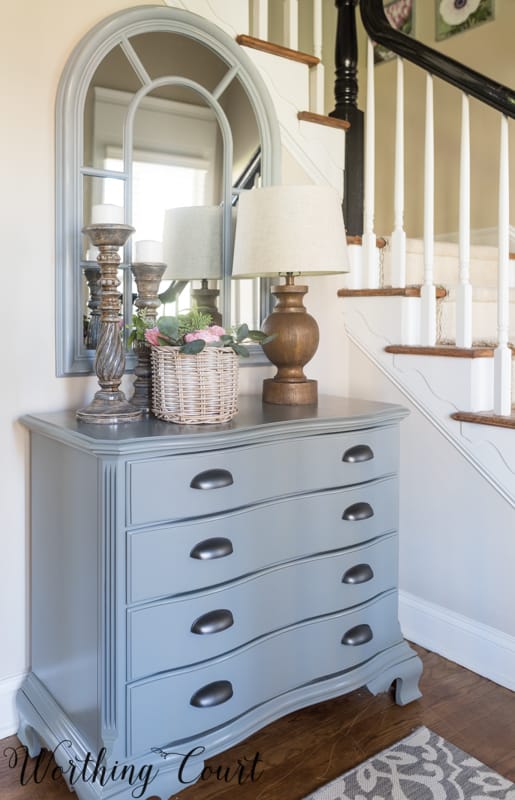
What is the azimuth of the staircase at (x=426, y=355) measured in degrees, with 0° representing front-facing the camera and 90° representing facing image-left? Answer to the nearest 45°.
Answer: approximately 315°

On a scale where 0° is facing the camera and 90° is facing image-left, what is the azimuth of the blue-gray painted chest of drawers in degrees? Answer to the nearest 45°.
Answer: approximately 315°

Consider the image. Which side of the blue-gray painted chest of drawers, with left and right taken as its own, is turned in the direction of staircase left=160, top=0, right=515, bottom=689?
left

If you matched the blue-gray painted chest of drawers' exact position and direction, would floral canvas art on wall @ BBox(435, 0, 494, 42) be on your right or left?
on your left
